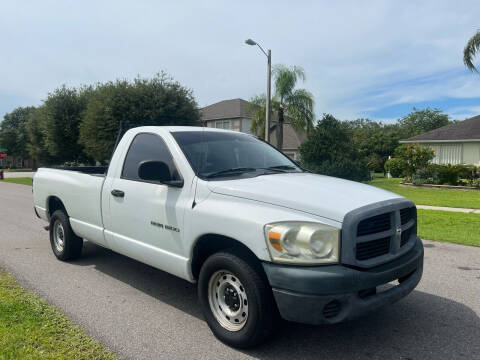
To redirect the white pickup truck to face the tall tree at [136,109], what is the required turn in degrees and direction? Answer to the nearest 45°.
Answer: approximately 135° to its left

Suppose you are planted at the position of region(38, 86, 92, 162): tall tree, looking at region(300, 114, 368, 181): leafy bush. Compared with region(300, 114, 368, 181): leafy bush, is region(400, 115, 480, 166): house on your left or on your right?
left

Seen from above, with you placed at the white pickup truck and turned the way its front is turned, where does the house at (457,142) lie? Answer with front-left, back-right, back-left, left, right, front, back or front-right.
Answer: left

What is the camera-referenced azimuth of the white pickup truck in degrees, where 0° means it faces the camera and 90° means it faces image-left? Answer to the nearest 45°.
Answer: approximately 315°

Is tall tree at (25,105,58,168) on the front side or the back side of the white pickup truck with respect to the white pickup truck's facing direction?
on the back side

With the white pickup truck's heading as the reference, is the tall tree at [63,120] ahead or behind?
behind

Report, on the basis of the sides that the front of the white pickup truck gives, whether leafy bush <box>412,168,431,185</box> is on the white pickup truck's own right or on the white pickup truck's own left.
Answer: on the white pickup truck's own left

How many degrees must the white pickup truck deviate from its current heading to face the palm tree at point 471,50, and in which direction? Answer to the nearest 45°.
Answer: approximately 90° to its left

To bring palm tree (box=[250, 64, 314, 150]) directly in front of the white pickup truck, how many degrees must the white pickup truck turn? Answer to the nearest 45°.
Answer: approximately 135° to its left

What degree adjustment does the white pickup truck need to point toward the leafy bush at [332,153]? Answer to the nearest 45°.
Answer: approximately 135° to its left
